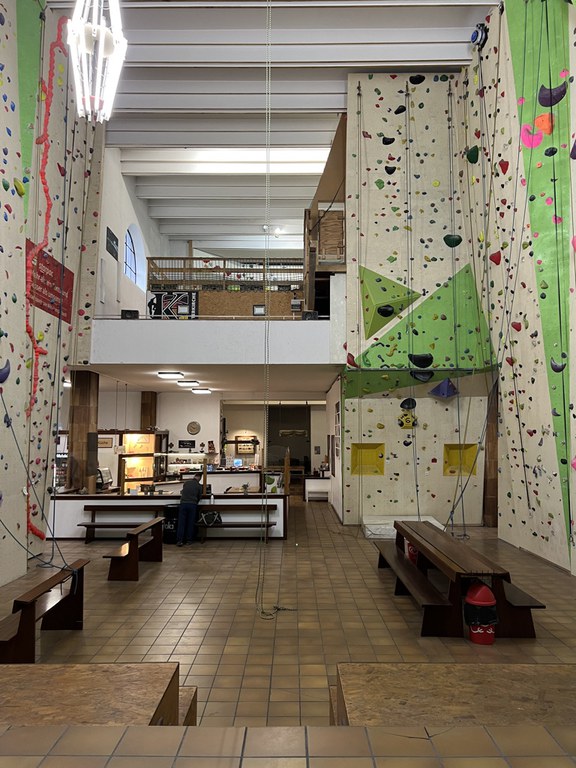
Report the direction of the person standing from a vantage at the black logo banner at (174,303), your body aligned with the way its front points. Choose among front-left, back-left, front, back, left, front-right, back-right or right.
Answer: front

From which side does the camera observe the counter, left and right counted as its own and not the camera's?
front

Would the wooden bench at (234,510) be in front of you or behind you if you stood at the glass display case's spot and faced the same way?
in front

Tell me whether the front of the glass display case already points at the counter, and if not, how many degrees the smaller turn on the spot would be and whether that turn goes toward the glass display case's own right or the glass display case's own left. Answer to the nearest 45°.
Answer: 0° — it already faces it

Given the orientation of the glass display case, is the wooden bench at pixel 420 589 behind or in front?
in front

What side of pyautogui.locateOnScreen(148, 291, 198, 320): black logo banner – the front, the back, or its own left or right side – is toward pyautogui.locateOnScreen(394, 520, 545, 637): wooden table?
front

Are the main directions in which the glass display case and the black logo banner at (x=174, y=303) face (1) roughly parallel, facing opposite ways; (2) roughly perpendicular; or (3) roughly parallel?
roughly parallel

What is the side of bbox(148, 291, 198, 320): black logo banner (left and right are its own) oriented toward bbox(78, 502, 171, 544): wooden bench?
front

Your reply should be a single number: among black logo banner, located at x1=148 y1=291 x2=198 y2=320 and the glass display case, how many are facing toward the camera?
2

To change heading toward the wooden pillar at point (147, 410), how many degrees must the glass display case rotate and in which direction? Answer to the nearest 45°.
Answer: approximately 180°

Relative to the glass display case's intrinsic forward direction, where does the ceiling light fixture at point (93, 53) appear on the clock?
The ceiling light fixture is roughly at 12 o'clock from the glass display case.

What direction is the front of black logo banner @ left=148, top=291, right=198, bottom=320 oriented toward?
toward the camera

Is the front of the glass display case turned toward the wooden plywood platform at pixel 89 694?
yes

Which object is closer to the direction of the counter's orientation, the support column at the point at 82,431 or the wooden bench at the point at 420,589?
the wooden bench

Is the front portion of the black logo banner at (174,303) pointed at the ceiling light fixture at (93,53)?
yes

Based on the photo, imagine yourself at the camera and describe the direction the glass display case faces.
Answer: facing the viewer
